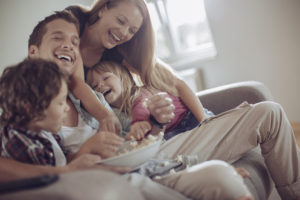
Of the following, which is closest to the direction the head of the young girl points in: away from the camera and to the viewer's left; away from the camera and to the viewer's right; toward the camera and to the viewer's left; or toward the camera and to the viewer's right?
toward the camera and to the viewer's left

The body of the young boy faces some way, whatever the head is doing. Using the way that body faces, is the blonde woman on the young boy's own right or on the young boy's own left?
on the young boy's own left

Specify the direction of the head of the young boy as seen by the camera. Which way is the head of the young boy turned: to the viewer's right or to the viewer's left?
to the viewer's right

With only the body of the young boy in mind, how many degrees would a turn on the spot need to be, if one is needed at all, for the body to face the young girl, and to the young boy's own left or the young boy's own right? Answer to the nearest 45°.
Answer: approximately 45° to the young boy's own left

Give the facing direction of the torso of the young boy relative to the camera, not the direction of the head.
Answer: to the viewer's right
